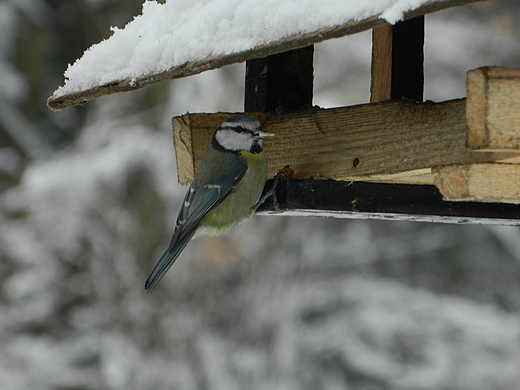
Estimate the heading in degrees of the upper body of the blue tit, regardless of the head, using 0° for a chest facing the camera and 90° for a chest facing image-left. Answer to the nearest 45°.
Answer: approximately 270°
